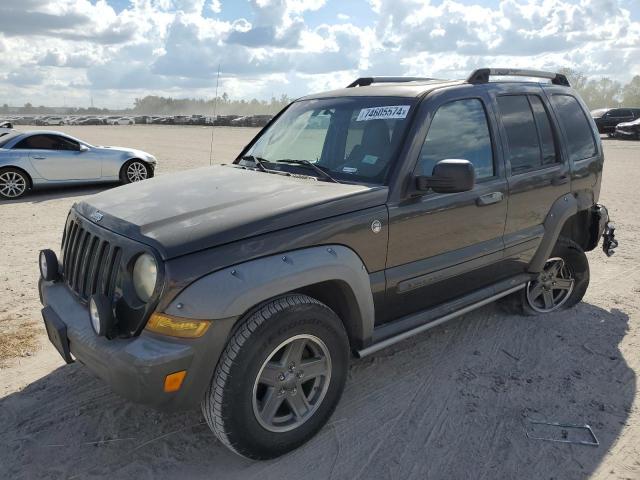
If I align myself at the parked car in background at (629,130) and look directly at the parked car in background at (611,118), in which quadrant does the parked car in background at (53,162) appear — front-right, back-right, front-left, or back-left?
back-left

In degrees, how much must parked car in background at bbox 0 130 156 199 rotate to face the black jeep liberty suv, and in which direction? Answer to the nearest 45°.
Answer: approximately 90° to its right

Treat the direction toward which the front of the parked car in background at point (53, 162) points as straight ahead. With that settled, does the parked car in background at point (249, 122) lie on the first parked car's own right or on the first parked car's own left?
on the first parked car's own left

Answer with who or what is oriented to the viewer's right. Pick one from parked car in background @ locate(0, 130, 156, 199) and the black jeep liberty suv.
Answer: the parked car in background

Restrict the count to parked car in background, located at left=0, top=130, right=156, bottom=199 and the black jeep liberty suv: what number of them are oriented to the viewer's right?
1

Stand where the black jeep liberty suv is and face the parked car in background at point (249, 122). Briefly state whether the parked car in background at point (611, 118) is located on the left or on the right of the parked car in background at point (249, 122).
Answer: right

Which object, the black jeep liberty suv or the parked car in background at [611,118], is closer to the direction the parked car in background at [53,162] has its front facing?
the parked car in background

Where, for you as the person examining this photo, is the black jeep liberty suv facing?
facing the viewer and to the left of the viewer

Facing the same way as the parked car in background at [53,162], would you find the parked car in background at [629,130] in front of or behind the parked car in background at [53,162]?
in front

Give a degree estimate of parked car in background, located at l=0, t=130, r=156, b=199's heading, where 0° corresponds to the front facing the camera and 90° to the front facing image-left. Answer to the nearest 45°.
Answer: approximately 270°

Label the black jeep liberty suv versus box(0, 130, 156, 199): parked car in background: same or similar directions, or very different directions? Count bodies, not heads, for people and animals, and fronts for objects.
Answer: very different directions

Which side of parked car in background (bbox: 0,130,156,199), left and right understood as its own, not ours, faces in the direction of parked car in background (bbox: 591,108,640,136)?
front

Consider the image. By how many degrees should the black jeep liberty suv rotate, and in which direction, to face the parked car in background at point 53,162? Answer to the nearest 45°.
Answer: approximately 90° to its right

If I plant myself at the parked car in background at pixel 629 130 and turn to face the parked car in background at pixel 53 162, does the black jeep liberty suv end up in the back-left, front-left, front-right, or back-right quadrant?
front-left
